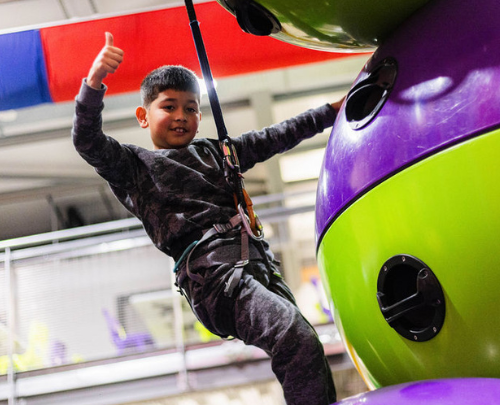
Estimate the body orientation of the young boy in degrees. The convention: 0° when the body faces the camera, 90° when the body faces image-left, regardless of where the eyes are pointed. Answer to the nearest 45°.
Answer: approximately 315°

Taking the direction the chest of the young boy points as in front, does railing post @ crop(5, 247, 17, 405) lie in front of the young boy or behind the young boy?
behind

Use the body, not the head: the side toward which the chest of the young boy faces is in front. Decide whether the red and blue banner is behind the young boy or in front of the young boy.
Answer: behind
